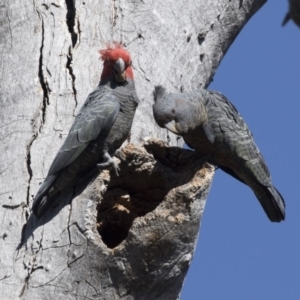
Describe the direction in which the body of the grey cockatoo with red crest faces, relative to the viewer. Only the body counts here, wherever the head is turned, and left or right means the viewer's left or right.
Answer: facing the viewer and to the right of the viewer

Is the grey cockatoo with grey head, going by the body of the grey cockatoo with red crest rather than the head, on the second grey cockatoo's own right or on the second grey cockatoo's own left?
on the second grey cockatoo's own left
